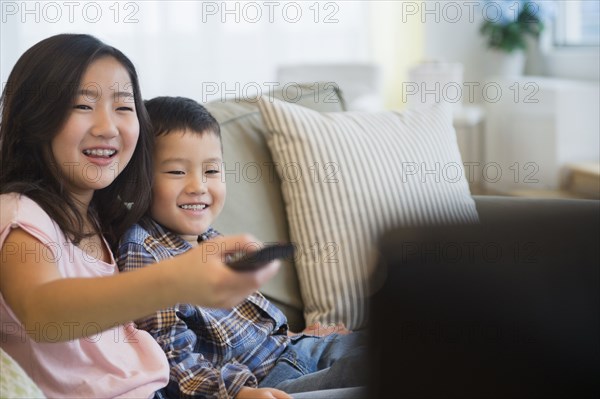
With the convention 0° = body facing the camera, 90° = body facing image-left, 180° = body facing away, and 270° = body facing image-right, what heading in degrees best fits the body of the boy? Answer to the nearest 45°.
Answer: approximately 315°

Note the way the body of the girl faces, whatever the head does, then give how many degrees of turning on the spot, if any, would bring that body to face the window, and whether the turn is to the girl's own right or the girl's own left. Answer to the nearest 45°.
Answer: approximately 90° to the girl's own left

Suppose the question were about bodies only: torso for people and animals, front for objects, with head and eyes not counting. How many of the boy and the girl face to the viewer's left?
0

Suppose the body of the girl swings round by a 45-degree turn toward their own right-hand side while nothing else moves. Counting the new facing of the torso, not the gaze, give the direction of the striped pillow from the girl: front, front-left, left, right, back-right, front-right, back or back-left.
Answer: back-left

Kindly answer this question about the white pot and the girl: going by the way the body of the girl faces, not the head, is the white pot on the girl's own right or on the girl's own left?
on the girl's own left

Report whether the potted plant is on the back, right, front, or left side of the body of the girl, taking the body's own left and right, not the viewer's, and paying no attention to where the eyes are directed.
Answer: left

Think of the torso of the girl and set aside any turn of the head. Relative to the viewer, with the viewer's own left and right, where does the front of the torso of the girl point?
facing the viewer and to the right of the viewer

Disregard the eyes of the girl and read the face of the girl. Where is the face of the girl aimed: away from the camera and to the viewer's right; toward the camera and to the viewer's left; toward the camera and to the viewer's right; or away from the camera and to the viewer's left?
toward the camera and to the viewer's right
